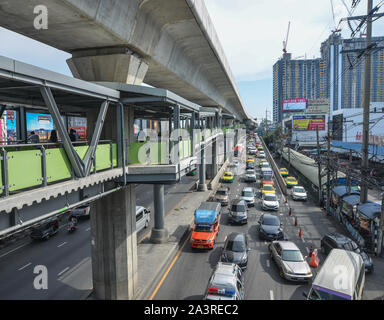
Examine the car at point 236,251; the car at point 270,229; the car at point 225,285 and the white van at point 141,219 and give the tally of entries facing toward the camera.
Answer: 3

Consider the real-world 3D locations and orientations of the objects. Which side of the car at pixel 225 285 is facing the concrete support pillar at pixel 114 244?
right

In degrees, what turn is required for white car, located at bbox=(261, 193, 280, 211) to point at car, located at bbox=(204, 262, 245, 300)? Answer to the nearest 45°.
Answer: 0° — it already faces it

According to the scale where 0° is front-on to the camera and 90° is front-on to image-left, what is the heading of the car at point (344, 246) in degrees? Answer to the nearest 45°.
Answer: approximately 315°

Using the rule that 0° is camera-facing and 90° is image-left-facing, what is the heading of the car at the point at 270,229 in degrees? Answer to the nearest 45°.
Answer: approximately 0°
